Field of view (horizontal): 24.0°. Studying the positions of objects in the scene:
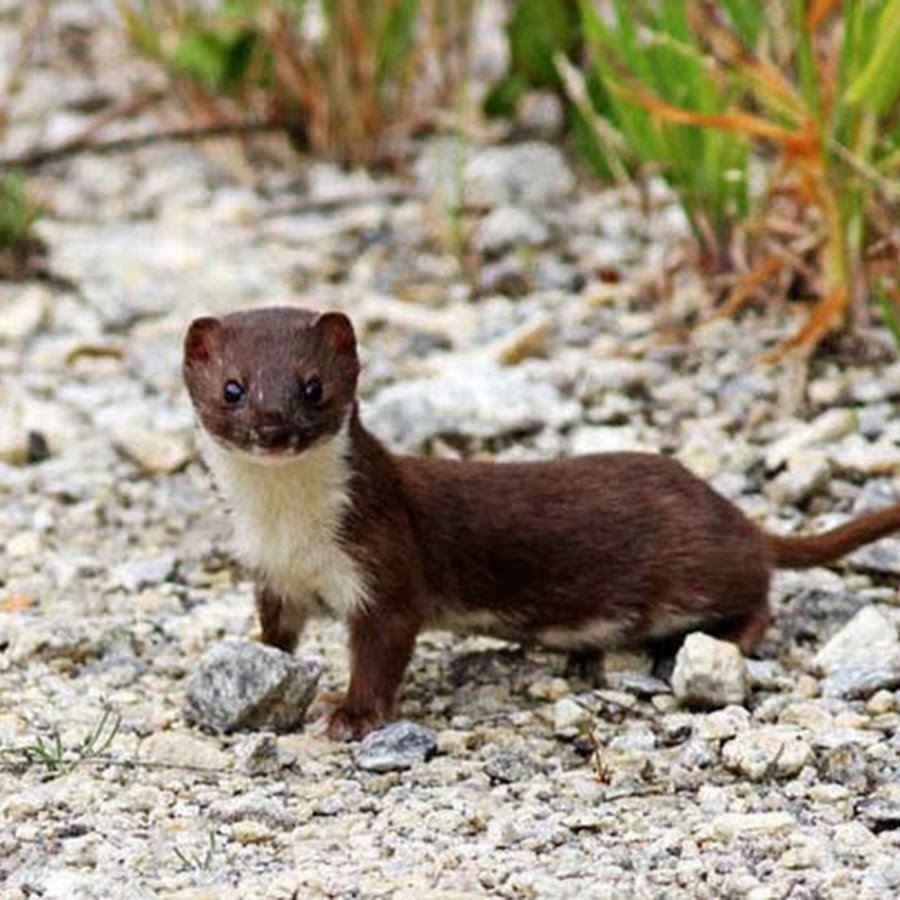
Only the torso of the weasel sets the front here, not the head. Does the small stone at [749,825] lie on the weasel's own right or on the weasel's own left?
on the weasel's own left

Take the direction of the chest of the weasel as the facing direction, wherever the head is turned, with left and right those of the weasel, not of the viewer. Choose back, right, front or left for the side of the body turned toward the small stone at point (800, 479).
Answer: back

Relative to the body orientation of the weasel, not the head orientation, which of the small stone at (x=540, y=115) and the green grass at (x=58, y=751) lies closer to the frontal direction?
the green grass

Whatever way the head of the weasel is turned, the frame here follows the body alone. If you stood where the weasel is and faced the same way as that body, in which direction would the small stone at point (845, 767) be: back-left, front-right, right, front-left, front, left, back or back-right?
left

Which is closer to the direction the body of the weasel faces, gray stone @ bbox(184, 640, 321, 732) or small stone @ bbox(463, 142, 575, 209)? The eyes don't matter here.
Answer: the gray stone

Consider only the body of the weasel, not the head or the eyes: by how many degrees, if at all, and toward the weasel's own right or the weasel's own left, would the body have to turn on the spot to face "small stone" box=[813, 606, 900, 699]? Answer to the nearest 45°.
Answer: approximately 135° to the weasel's own left

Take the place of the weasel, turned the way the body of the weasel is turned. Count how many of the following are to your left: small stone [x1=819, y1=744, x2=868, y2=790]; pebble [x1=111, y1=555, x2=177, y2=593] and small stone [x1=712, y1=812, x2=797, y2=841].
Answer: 2

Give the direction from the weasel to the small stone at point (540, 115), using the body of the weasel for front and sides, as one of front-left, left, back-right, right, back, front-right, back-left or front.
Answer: back-right

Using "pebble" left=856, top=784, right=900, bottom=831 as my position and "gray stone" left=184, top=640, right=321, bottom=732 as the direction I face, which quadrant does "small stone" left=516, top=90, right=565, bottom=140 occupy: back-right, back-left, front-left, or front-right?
front-right

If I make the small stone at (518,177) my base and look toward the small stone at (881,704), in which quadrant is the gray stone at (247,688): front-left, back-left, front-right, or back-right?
front-right

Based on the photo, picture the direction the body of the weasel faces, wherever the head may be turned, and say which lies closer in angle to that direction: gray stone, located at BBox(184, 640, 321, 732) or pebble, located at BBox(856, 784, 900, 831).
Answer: the gray stone

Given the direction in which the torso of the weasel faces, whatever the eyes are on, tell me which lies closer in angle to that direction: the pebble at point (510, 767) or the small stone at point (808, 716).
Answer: the pebble

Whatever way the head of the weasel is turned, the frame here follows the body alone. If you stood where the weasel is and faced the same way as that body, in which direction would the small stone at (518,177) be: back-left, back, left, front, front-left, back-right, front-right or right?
back-right

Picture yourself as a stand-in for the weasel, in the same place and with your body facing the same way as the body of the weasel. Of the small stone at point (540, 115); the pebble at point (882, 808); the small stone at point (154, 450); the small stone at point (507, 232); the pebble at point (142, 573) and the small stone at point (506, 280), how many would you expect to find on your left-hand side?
1

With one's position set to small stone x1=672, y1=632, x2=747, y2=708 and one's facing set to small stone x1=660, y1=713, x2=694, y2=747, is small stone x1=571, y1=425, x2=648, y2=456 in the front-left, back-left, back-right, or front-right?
back-right

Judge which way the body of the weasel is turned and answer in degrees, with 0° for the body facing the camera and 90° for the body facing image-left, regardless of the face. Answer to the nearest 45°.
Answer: approximately 45°
